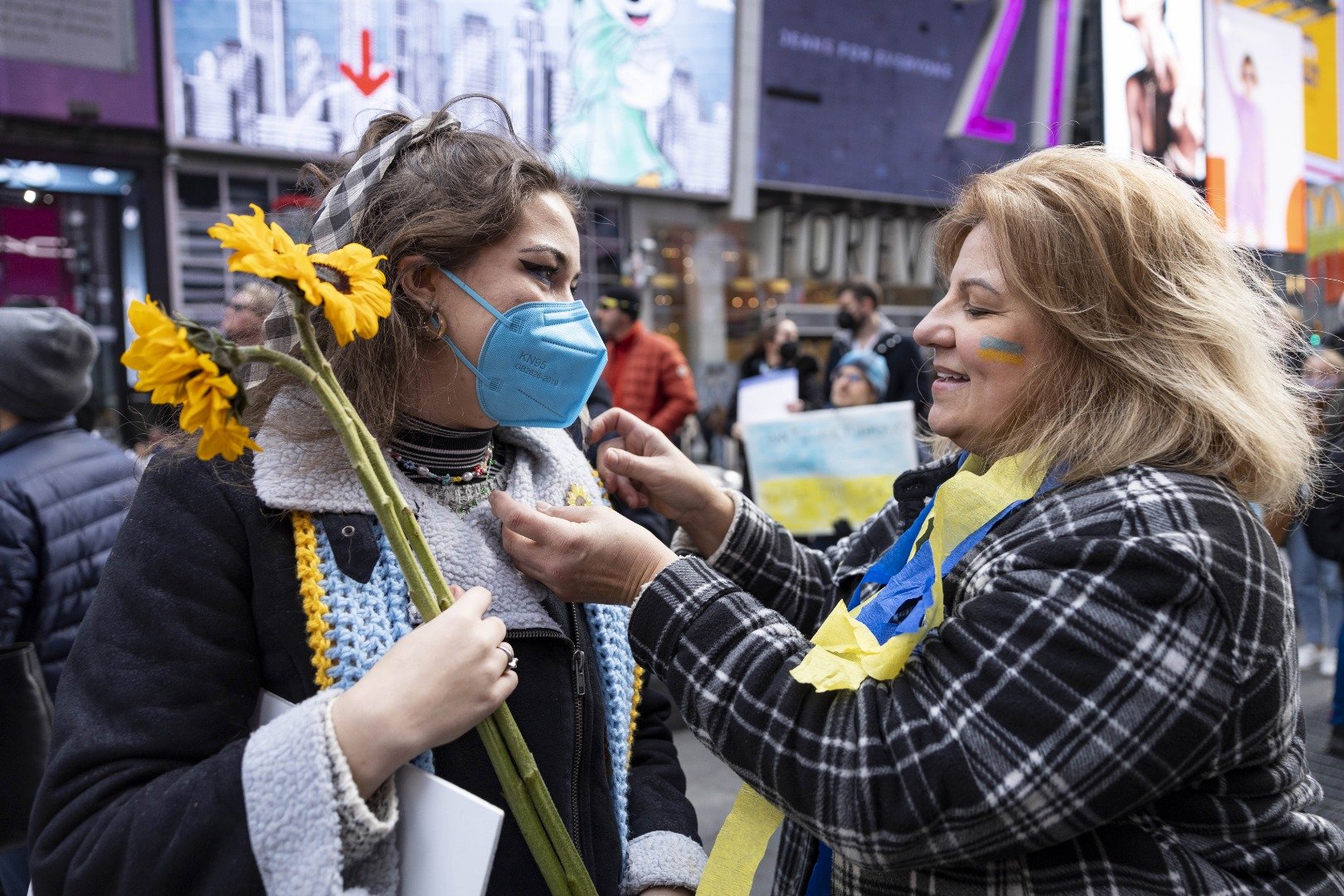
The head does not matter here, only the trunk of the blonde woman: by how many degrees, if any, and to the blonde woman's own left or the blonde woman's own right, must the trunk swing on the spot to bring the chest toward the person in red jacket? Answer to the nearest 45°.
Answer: approximately 90° to the blonde woman's own right

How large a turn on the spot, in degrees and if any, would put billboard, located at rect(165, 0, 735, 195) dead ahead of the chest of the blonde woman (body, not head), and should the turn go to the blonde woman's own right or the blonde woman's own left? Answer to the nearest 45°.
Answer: approximately 45° to the blonde woman's own right

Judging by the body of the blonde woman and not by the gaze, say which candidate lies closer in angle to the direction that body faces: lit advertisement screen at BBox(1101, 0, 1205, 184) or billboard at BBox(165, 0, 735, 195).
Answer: the billboard

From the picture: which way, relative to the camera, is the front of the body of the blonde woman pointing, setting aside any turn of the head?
to the viewer's left

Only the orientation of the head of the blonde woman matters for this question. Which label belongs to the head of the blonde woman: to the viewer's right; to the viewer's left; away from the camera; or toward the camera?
to the viewer's left

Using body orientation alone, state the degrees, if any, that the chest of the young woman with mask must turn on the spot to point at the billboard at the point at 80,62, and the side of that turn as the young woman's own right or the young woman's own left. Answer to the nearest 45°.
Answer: approximately 135° to the young woman's own left

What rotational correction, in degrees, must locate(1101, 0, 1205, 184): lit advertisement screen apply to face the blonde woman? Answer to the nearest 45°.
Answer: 0° — it already faces them

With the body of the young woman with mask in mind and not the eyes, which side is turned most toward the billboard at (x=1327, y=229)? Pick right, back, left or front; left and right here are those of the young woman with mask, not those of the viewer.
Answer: left

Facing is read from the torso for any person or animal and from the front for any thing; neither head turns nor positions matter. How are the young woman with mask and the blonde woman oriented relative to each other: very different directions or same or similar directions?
very different directions

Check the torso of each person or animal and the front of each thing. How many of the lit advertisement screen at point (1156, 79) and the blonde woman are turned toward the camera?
1

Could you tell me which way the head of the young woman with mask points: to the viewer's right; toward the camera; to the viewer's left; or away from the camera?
to the viewer's right
